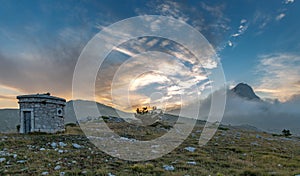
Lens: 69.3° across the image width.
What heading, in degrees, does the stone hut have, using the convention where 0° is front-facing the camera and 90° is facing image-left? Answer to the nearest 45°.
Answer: approximately 45°
